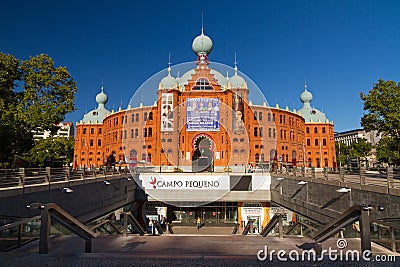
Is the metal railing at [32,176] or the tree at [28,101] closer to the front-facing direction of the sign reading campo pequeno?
the metal railing

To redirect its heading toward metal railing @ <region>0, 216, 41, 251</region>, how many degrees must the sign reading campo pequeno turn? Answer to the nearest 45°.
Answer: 0° — it already faces it

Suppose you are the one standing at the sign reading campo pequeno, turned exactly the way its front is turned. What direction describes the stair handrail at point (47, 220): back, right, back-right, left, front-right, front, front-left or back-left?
front

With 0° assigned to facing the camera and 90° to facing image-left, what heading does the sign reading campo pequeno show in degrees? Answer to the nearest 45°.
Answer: approximately 0°

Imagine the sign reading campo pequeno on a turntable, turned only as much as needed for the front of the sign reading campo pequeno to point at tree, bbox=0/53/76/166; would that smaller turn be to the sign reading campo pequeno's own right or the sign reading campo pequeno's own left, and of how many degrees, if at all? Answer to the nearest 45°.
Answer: approximately 45° to the sign reading campo pequeno's own right

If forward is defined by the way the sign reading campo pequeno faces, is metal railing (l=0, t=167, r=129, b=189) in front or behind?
in front

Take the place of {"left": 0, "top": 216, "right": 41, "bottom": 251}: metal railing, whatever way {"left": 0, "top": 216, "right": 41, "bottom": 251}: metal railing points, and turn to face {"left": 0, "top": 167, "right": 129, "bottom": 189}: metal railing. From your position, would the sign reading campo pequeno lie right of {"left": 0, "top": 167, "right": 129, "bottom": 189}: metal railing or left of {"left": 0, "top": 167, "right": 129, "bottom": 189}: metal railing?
right

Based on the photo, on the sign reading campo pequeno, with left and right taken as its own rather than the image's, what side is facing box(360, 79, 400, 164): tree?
left

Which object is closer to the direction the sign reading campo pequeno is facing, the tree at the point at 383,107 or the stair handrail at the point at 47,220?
the stair handrail
